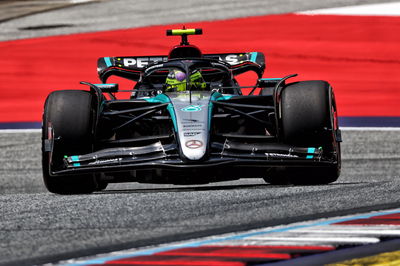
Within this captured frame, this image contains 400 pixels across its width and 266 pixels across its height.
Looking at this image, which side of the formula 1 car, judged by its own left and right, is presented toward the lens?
front
